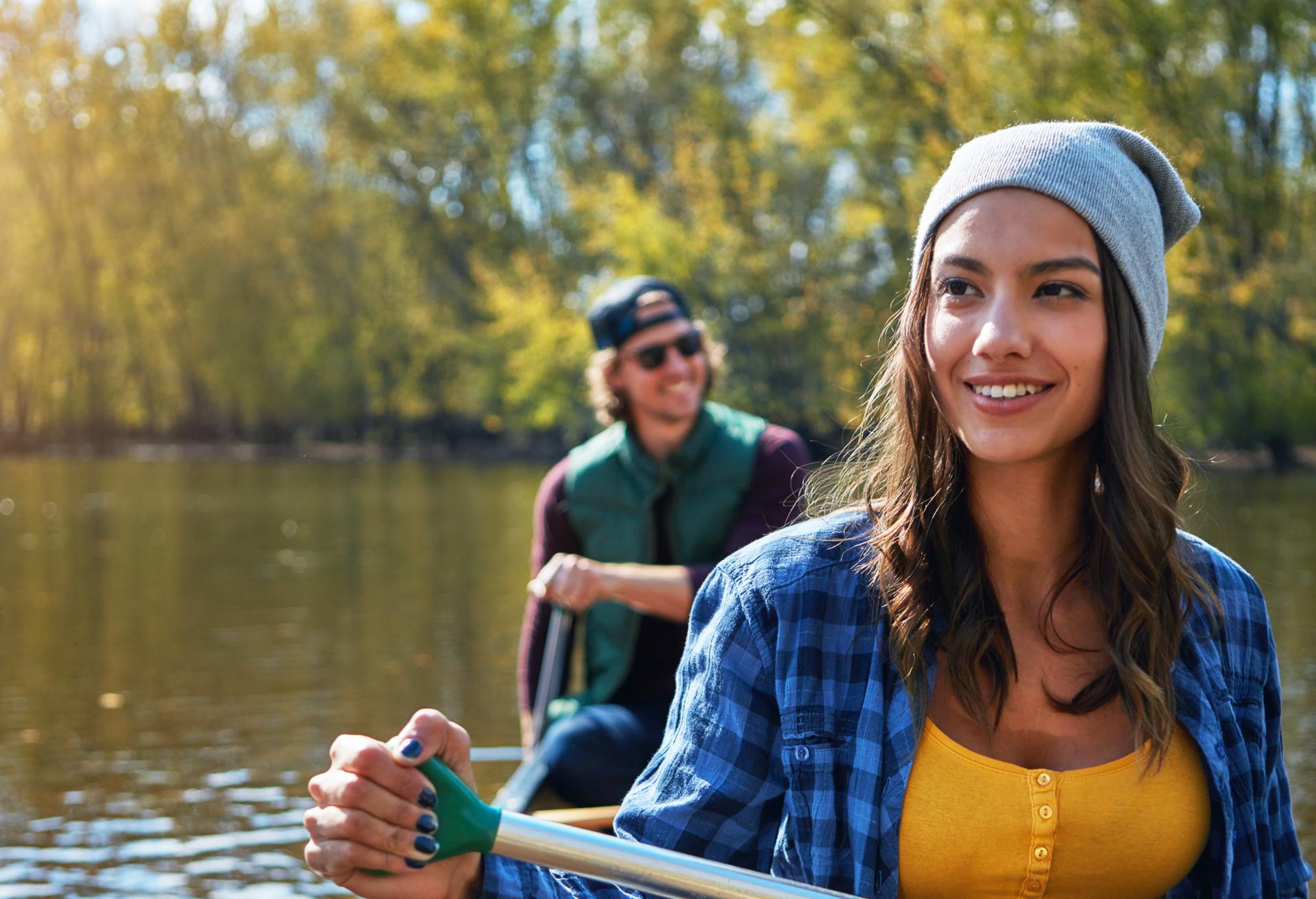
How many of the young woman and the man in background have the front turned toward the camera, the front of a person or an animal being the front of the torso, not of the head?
2

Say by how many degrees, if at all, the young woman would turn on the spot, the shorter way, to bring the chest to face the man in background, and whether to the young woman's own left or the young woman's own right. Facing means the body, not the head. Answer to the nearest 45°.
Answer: approximately 180°

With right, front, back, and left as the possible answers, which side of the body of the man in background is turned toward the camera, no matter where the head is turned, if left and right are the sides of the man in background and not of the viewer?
front

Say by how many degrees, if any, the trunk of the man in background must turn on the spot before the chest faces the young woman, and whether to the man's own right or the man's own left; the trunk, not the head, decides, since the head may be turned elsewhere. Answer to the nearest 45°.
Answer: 0° — they already face them

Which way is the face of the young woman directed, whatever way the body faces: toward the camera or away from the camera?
toward the camera

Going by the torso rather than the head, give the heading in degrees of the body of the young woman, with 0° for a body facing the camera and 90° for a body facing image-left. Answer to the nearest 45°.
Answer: approximately 0°

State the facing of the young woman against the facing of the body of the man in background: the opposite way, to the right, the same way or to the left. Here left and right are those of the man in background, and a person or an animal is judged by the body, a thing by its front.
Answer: the same way
